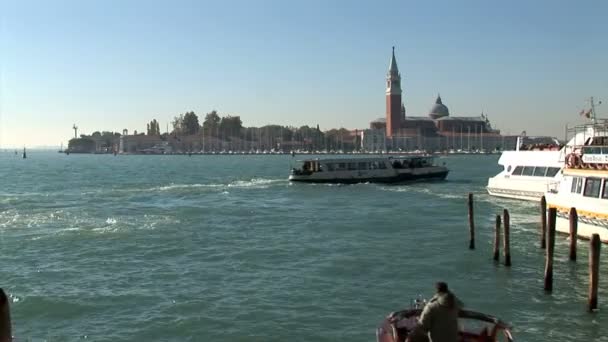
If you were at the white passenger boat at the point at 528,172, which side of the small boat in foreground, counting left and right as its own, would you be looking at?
front

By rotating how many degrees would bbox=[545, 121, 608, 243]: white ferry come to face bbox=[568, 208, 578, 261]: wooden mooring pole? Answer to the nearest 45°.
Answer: approximately 135° to its left

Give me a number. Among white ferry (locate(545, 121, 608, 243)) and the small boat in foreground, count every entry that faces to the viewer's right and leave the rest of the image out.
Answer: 0

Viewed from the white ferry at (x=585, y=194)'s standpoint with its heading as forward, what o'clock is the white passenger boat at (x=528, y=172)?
The white passenger boat is roughly at 1 o'clock from the white ferry.

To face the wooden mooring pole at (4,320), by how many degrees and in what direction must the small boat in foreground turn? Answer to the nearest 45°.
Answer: approximately 135° to its left

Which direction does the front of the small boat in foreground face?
away from the camera

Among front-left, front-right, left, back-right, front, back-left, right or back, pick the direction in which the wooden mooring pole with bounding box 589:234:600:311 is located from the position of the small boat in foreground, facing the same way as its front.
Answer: front-right

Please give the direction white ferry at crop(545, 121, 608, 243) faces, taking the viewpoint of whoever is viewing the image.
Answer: facing away from the viewer and to the left of the viewer

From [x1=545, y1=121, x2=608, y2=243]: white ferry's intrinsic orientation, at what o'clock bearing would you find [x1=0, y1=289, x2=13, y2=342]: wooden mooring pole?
The wooden mooring pole is roughly at 8 o'clock from the white ferry.

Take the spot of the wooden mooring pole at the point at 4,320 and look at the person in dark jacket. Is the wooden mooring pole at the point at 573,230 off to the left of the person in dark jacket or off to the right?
left

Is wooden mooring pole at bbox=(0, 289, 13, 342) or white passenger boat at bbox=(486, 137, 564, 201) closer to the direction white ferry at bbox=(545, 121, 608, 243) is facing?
the white passenger boat
